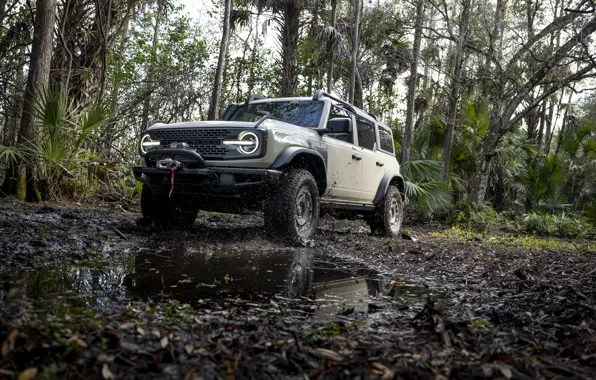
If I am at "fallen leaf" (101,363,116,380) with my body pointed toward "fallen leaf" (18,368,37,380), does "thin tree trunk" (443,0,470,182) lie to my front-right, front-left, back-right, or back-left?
back-right

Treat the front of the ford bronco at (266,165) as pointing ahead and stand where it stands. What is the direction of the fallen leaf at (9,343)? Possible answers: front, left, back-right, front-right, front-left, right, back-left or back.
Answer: front-left

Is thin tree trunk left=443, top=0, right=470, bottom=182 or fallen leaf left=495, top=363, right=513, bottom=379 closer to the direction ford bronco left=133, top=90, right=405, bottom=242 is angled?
the fallen leaf

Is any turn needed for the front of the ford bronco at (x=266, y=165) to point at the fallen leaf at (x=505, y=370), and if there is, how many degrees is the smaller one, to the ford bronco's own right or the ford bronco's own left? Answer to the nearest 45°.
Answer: approximately 45° to the ford bronco's own left

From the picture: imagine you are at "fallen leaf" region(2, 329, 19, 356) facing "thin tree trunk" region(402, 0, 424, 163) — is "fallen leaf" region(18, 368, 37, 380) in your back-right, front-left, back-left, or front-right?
back-right

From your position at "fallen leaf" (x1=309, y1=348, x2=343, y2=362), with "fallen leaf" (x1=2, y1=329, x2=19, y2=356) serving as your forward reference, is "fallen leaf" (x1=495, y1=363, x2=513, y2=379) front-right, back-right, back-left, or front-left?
back-left

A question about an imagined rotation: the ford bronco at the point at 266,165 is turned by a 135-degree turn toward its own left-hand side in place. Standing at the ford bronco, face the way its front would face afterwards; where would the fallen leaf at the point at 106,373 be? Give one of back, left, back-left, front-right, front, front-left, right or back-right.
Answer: right

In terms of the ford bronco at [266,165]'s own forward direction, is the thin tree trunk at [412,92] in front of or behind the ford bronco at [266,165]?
behind

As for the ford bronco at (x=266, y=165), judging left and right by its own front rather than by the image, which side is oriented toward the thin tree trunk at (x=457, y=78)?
back

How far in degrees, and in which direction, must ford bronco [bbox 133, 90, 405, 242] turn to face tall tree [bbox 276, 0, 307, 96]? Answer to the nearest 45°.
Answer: approximately 135° to its right

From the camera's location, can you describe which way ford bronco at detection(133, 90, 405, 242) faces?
facing the viewer and to the left of the viewer
